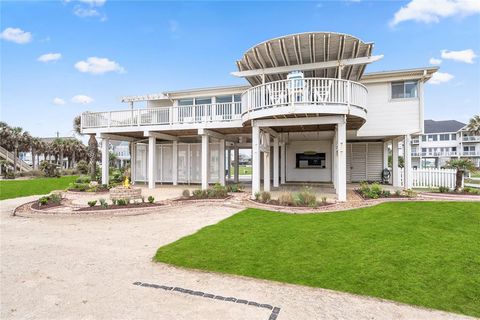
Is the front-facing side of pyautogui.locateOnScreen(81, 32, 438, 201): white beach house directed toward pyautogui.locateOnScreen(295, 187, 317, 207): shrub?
yes

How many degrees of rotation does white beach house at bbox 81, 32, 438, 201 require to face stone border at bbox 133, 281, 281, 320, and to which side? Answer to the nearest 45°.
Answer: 0° — it already faces it

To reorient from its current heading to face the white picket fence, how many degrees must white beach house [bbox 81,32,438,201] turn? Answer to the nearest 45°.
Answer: approximately 90° to its left

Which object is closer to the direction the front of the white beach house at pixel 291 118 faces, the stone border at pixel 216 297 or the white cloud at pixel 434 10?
the stone border

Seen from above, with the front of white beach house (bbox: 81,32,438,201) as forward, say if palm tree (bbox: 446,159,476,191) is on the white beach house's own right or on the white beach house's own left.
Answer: on the white beach house's own left

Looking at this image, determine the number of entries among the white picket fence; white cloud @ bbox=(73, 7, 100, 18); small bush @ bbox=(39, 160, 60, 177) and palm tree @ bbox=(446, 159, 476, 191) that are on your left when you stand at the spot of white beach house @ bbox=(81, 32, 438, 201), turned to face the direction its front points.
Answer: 2

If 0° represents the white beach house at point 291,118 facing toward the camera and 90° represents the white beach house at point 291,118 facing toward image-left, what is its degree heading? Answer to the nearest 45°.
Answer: approximately 0°

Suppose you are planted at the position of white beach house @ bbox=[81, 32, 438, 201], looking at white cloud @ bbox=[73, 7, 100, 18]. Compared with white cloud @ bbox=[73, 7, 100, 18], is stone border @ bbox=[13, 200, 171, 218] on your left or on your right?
left

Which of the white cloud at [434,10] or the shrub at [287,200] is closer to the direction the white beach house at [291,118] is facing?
the shrub

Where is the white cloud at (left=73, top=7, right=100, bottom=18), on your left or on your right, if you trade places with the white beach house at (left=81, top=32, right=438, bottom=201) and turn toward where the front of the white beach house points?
on your right
